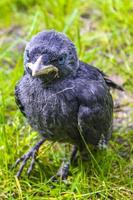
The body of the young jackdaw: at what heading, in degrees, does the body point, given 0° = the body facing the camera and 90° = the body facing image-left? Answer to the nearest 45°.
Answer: approximately 45°
